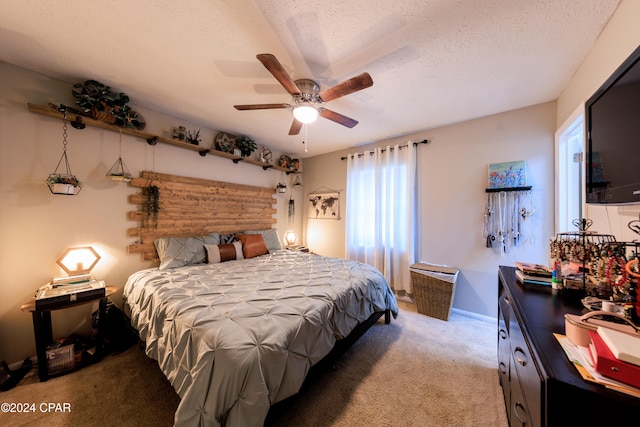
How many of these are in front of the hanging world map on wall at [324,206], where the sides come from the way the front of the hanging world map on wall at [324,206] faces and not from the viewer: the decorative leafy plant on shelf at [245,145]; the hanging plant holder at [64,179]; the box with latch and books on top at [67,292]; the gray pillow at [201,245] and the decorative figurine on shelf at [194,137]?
5

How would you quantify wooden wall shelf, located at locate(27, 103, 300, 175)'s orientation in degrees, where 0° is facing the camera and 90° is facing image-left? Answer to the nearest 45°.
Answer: approximately 315°

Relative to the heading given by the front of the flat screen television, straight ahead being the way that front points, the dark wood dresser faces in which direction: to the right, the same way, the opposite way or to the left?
the same way

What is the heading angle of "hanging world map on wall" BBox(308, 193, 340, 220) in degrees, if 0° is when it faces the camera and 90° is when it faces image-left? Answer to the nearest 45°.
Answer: approximately 45°

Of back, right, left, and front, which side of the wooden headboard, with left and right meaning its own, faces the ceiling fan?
front

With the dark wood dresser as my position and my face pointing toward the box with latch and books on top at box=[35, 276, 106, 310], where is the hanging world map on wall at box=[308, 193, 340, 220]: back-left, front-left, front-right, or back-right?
front-right

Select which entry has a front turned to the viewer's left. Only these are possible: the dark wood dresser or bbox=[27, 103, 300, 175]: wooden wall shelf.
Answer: the dark wood dresser

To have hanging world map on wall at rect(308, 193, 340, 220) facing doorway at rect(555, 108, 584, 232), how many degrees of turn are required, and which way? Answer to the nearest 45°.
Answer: approximately 90° to its left

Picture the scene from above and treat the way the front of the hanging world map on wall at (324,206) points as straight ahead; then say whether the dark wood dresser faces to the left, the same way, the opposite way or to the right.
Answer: to the right

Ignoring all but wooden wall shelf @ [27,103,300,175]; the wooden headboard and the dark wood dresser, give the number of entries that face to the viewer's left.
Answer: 1

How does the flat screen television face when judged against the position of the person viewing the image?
facing to the left of the viewer

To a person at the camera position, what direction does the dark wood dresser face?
facing to the left of the viewer

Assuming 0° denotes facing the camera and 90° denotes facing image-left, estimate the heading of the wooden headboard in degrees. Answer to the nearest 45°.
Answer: approximately 315°

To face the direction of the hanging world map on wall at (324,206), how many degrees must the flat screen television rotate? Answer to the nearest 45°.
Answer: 0° — it already faces it

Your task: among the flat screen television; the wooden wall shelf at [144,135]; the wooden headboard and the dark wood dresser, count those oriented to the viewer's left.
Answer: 2

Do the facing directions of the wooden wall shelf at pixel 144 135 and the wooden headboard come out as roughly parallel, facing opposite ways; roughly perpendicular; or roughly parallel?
roughly parallel

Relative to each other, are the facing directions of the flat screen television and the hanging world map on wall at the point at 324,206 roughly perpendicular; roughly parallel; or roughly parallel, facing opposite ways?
roughly perpendicular

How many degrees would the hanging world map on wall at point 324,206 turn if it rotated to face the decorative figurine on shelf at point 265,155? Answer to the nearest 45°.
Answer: approximately 45° to its right

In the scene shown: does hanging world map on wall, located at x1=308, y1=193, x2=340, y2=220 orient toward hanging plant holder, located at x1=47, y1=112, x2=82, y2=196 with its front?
yes
